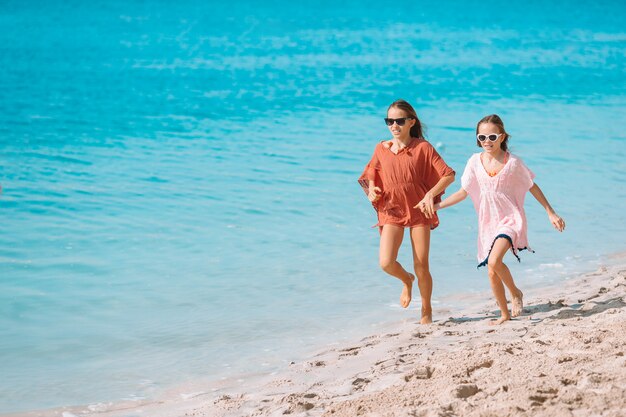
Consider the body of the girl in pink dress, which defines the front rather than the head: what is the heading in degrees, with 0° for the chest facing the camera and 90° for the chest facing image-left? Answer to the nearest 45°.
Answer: approximately 45°

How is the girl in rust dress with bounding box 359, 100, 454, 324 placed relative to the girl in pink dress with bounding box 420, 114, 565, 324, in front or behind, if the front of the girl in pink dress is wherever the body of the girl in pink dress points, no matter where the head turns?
in front
